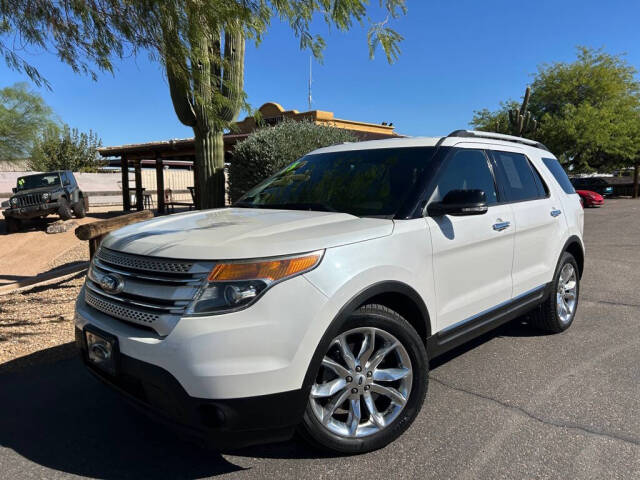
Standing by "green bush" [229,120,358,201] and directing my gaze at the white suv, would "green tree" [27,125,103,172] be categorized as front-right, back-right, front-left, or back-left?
back-right

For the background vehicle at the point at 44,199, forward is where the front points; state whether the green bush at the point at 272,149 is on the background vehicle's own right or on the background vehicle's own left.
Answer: on the background vehicle's own left

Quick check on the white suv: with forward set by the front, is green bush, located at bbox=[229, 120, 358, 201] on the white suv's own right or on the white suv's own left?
on the white suv's own right

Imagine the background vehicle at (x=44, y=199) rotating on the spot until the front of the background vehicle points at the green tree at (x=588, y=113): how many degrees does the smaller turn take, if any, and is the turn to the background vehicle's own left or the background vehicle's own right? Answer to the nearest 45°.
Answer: approximately 135° to the background vehicle's own left

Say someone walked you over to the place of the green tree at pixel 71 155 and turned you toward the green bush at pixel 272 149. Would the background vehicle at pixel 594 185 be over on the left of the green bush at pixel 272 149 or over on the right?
left

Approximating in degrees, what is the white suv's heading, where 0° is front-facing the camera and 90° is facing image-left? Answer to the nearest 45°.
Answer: approximately 45°

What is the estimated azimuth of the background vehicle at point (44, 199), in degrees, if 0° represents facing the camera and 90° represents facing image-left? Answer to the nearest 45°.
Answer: approximately 45°

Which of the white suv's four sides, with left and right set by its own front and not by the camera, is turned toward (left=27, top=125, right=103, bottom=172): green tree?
right
